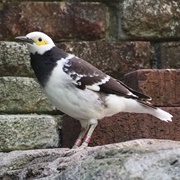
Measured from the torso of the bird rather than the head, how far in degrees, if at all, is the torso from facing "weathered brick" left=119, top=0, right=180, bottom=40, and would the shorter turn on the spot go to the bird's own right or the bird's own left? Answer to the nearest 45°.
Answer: approximately 135° to the bird's own right

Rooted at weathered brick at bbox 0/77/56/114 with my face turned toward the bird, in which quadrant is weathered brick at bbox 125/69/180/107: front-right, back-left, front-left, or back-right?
front-left

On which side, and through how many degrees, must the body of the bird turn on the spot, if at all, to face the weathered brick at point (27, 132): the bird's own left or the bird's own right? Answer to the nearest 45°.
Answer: approximately 45° to the bird's own right

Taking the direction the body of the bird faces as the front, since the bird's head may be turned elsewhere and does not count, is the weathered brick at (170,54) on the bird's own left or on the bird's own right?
on the bird's own right

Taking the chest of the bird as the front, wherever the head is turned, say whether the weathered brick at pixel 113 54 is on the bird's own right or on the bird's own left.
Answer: on the bird's own right

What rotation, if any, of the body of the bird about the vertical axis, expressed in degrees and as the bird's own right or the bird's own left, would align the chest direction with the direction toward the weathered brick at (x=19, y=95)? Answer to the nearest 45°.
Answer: approximately 45° to the bird's own right

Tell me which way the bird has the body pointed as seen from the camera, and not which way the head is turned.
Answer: to the viewer's left

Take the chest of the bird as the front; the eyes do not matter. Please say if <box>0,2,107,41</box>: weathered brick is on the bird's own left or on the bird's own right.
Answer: on the bird's own right
